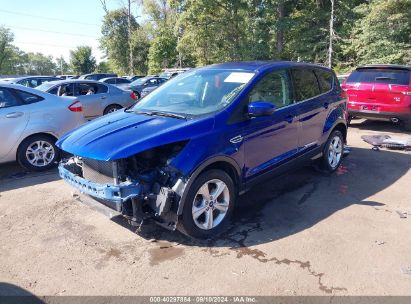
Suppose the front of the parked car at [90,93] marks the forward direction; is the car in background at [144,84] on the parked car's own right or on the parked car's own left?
on the parked car's own right

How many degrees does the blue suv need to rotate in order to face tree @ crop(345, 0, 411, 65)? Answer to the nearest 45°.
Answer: approximately 180°

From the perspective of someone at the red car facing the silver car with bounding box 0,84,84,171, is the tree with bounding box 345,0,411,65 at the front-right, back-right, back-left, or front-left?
back-right

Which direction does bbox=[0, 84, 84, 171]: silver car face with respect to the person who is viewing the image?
facing to the left of the viewer

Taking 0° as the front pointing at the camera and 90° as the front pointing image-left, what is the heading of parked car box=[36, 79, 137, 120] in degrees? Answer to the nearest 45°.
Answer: approximately 90°

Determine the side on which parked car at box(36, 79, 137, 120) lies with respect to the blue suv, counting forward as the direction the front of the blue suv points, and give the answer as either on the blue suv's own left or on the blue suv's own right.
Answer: on the blue suv's own right

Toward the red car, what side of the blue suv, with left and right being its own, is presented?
back

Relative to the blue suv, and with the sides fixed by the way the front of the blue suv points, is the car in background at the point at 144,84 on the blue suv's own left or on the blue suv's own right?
on the blue suv's own right

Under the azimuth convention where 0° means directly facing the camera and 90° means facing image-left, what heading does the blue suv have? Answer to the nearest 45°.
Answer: approximately 45°
